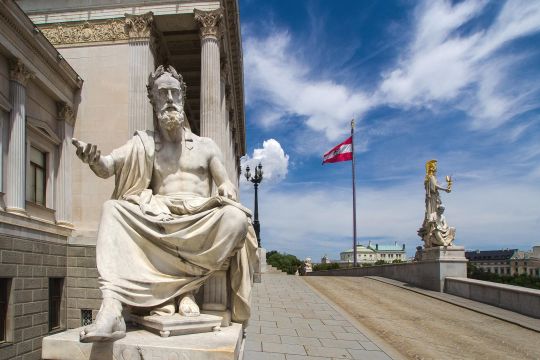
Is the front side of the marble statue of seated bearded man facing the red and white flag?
no

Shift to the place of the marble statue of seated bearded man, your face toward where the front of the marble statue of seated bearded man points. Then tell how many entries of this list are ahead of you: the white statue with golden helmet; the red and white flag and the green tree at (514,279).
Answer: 0

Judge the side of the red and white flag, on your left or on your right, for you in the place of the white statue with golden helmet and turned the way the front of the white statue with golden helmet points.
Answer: on your left

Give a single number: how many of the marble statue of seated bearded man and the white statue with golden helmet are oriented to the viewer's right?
1

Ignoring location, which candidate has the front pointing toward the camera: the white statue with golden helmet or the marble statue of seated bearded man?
the marble statue of seated bearded man

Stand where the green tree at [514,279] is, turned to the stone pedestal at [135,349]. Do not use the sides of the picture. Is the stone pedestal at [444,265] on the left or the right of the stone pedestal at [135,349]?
right

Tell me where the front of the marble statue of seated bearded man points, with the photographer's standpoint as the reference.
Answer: facing the viewer

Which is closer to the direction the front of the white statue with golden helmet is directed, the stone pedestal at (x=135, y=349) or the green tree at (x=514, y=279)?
the green tree

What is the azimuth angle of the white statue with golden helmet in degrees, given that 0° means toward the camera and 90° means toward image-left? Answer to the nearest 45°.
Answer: approximately 270°
